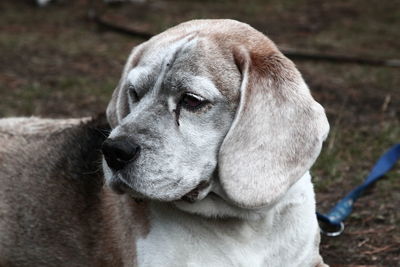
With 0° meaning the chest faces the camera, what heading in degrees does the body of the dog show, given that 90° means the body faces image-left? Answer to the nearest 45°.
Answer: approximately 315°
